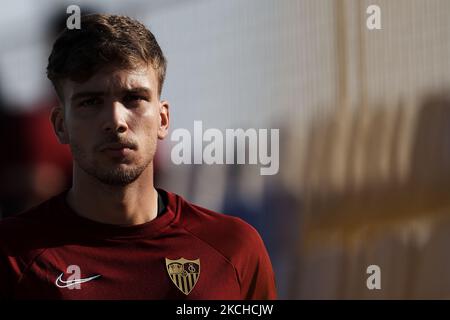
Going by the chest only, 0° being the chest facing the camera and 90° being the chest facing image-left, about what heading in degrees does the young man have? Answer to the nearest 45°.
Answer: approximately 0°
